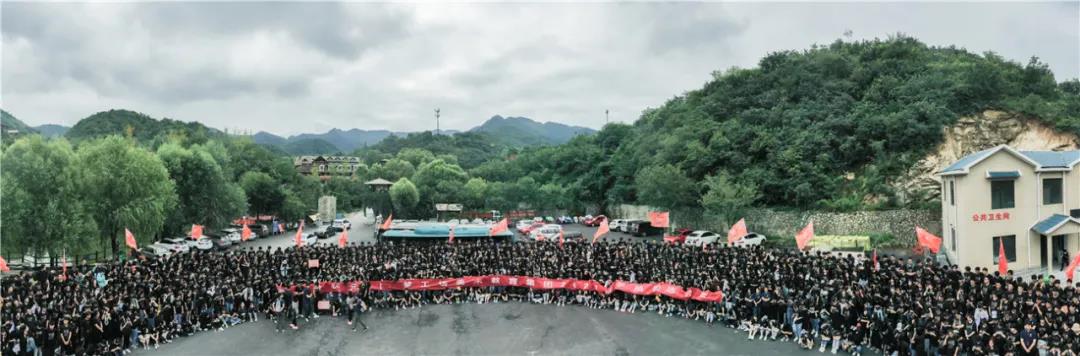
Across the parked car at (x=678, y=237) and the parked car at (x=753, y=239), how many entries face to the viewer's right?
0

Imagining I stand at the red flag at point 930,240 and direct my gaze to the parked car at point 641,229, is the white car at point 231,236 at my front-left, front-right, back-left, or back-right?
front-left

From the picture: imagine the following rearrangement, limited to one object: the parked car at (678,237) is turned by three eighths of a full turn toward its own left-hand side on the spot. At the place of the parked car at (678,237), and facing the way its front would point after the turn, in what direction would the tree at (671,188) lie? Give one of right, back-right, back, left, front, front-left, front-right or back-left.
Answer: left

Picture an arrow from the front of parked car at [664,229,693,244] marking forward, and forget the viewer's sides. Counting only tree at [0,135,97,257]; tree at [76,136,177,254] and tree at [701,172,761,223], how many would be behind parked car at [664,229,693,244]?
1

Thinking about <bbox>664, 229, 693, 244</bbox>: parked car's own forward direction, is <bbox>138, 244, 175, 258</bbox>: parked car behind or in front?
in front

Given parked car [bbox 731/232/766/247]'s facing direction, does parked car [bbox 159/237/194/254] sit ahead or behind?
ahead

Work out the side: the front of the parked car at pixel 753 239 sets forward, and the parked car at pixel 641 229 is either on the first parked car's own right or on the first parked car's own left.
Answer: on the first parked car's own right

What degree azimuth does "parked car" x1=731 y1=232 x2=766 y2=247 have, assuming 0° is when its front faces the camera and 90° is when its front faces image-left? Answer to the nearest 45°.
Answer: approximately 45°

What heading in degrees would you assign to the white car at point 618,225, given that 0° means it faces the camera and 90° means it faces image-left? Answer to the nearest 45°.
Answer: approximately 45°

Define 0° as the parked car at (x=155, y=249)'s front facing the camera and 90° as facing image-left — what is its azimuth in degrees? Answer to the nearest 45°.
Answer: approximately 315°

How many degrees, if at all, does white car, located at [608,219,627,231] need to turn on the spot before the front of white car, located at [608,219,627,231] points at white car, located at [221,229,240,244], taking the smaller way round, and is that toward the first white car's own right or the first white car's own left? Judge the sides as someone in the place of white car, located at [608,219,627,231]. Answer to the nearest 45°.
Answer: approximately 45° to the first white car's own right

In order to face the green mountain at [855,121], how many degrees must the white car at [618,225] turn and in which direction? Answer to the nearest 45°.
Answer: approximately 135° to its left

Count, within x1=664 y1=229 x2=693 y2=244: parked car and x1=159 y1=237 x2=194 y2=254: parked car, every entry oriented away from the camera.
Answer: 0

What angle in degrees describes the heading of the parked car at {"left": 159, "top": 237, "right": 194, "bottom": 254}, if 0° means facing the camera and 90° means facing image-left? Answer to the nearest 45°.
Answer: approximately 315°

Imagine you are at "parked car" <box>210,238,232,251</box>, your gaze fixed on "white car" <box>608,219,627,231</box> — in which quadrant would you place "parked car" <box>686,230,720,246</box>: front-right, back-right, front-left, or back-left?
front-right
